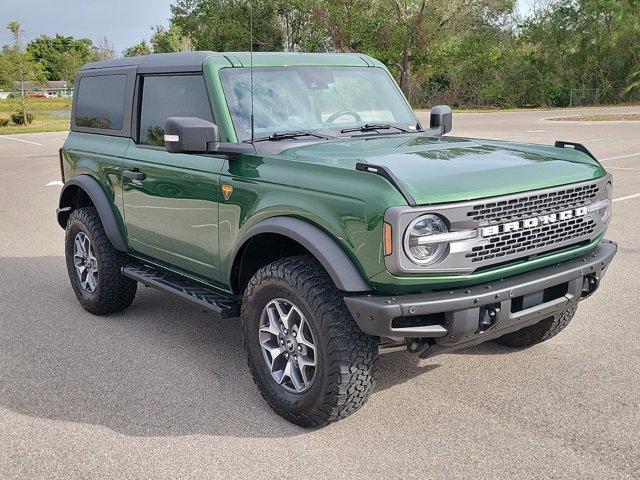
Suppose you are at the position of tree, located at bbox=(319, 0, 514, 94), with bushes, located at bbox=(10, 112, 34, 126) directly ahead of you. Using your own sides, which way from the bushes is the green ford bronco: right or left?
left

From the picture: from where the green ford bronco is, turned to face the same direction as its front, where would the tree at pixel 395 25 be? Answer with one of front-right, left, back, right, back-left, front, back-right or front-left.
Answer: back-left

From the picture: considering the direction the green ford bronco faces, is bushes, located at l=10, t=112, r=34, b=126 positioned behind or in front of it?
behind
